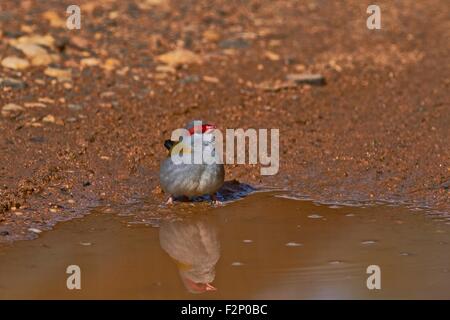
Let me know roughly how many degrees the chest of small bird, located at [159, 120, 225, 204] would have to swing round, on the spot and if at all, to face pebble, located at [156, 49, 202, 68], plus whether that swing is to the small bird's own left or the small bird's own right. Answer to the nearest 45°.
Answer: approximately 135° to the small bird's own left

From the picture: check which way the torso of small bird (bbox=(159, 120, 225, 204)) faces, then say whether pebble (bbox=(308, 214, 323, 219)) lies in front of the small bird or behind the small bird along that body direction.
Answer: in front

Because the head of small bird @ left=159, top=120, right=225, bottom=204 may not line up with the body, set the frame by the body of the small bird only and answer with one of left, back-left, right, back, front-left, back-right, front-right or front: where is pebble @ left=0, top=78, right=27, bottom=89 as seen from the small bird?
back

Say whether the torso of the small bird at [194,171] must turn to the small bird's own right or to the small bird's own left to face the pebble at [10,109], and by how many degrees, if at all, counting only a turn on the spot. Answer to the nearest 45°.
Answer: approximately 180°

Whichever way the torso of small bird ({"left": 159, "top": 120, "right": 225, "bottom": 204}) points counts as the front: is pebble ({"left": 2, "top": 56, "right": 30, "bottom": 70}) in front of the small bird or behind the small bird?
behind

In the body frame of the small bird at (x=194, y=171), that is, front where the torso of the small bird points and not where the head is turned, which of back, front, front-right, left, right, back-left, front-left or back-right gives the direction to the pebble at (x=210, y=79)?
back-left

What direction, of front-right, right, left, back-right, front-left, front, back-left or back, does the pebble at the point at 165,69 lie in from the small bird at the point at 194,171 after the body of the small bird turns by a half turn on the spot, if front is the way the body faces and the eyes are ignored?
front-right

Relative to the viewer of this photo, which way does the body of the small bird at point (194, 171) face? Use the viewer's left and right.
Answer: facing the viewer and to the right of the viewer

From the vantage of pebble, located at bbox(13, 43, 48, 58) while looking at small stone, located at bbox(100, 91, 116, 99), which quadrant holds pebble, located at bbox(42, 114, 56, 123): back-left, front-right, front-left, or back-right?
front-right

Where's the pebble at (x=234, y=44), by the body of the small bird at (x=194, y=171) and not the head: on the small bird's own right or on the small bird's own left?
on the small bird's own left
